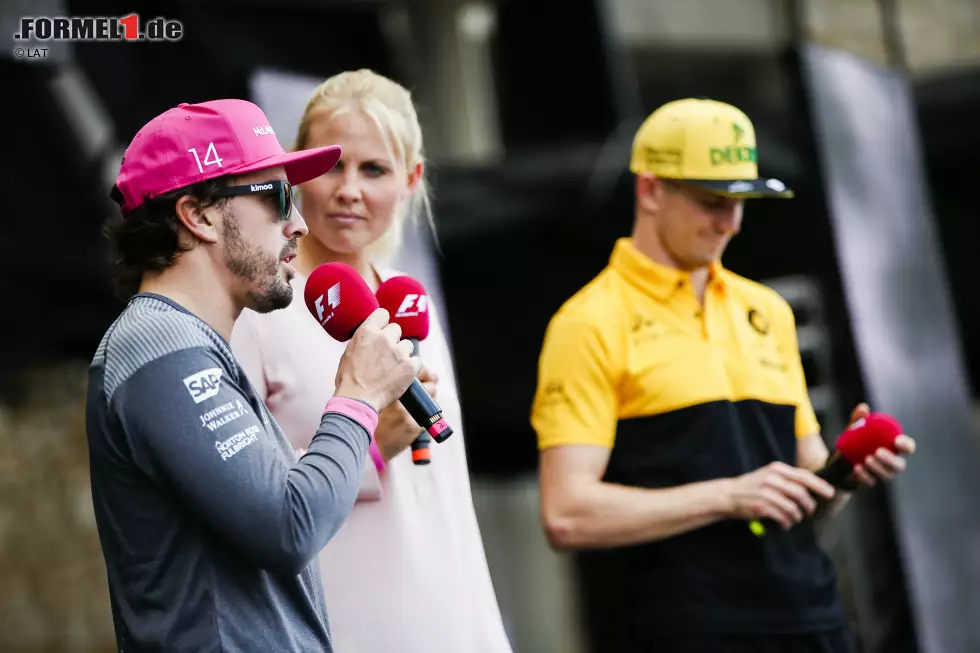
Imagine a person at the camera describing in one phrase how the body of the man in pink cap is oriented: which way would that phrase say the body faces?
to the viewer's right

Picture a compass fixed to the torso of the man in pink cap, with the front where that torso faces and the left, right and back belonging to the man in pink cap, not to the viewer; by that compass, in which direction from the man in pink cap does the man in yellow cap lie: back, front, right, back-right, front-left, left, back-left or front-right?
front-left

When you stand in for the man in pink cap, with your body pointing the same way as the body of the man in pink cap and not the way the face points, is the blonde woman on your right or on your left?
on your left

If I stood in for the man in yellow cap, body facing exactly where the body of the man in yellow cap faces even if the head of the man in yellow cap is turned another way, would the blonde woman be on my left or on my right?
on my right

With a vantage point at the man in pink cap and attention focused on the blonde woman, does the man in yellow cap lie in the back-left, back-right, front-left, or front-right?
front-right

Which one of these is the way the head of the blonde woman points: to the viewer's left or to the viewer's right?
to the viewer's left

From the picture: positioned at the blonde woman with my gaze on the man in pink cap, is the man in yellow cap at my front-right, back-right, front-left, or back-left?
back-left

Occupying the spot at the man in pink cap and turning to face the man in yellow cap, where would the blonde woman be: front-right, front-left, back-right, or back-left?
front-left

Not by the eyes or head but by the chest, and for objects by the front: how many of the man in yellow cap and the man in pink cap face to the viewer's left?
0

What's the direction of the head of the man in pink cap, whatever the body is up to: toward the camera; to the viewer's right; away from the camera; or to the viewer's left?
to the viewer's right

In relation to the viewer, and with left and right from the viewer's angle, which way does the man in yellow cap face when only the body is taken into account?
facing the viewer and to the right of the viewer
